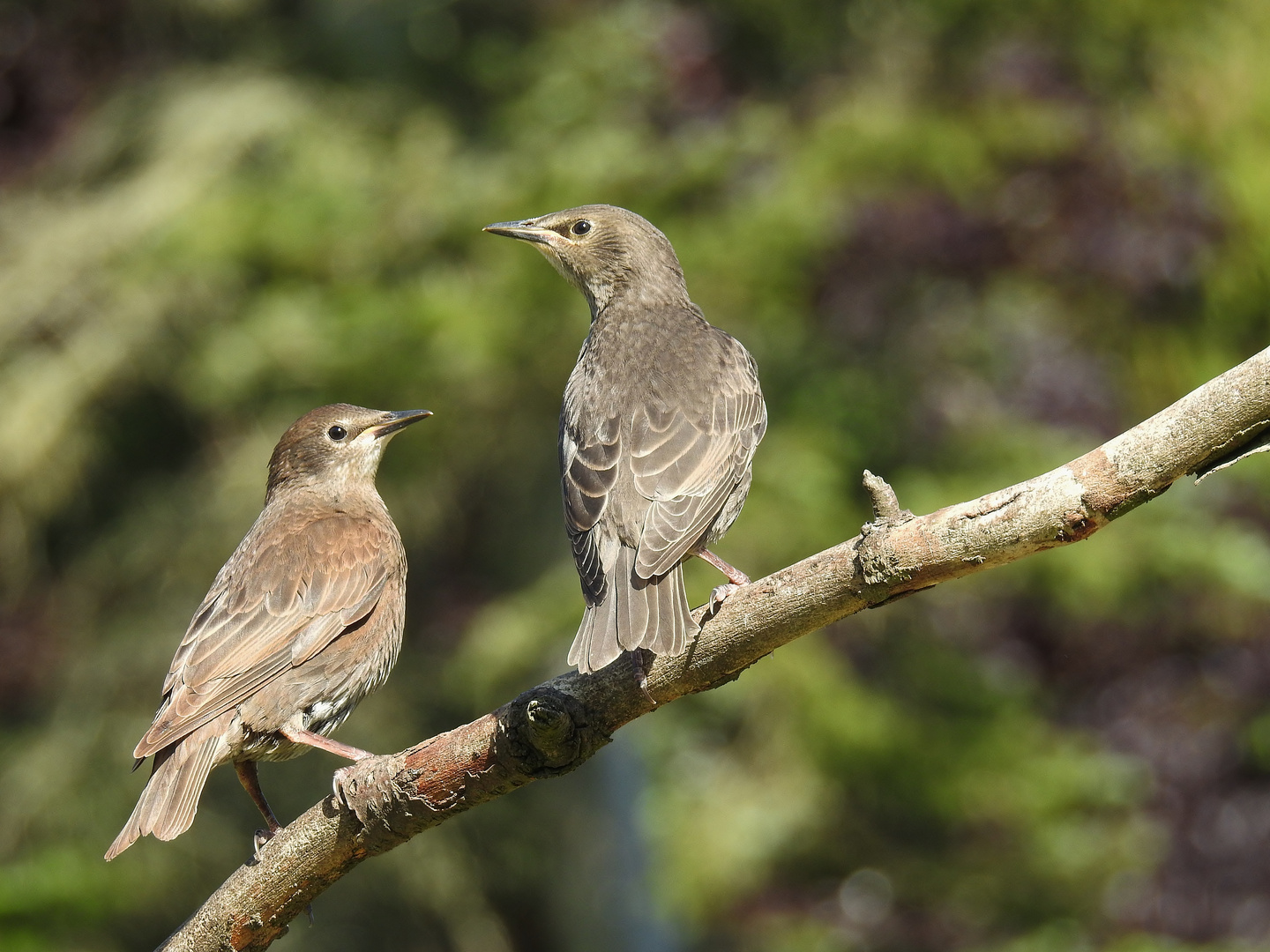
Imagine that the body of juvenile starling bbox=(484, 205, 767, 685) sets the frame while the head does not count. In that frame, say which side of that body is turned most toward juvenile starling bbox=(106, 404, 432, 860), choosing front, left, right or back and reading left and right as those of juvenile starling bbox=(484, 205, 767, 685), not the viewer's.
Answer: left

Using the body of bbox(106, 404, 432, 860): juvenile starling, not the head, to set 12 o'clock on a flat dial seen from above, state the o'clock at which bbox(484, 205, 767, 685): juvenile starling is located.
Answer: bbox(484, 205, 767, 685): juvenile starling is roughly at 1 o'clock from bbox(106, 404, 432, 860): juvenile starling.

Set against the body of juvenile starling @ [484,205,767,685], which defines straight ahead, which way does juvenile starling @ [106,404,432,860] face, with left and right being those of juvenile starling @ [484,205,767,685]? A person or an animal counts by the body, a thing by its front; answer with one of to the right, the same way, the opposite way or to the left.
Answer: to the right

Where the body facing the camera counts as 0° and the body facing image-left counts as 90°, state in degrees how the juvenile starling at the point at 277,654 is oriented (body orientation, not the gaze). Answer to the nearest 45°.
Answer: approximately 270°

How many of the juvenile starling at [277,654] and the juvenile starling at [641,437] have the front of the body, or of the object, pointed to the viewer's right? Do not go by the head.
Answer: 1

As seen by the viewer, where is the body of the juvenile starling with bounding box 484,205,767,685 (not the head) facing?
away from the camera

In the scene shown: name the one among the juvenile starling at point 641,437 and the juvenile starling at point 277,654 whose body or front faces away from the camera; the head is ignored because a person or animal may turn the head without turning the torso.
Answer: the juvenile starling at point 641,437
